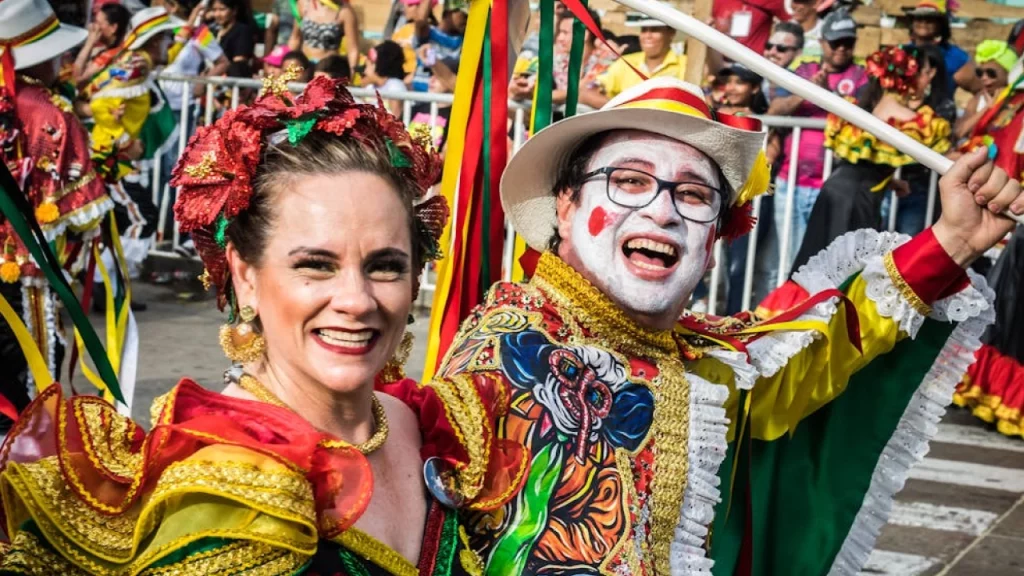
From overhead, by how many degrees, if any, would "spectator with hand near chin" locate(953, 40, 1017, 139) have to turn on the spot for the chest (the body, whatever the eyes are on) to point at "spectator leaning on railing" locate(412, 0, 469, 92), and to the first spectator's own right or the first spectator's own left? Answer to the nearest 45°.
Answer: approximately 45° to the first spectator's own right

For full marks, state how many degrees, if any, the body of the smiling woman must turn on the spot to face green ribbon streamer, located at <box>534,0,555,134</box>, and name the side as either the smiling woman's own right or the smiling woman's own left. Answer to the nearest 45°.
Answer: approximately 90° to the smiling woman's own left

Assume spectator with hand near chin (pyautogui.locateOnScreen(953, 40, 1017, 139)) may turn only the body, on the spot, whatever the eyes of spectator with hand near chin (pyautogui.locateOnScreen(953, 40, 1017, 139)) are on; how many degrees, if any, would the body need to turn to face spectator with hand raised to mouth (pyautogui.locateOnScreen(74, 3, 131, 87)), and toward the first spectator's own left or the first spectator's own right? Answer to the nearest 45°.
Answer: approximately 45° to the first spectator's own right

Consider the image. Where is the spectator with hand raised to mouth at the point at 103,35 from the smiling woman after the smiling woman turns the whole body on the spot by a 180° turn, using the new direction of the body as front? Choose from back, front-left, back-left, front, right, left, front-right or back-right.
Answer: front-right

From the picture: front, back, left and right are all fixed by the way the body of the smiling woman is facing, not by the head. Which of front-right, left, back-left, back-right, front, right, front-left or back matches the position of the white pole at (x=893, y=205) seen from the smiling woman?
left

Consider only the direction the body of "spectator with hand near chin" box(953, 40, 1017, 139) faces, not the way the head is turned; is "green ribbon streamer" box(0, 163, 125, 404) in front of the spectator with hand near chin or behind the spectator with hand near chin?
in front

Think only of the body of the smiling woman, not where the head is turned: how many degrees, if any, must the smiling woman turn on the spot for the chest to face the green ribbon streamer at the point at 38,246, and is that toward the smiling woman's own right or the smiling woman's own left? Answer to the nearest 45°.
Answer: approximately 180°

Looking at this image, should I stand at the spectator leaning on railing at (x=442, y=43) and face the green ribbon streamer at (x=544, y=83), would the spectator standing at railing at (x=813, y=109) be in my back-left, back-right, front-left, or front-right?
front-left

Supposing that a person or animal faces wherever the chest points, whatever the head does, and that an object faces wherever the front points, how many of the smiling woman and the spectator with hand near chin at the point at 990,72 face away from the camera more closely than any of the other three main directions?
0

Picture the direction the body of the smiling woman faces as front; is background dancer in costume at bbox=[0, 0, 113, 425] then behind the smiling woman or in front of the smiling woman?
behind

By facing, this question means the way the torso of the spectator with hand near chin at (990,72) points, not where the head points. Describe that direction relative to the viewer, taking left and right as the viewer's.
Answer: facing the viewer and to the left of the viewer

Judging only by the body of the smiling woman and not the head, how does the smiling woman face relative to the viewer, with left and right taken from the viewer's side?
facing the viewer and to the right of the viewer

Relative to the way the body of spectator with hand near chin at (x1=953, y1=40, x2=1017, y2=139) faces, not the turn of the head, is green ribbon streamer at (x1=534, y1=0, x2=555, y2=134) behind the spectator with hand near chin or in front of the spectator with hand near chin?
in front
